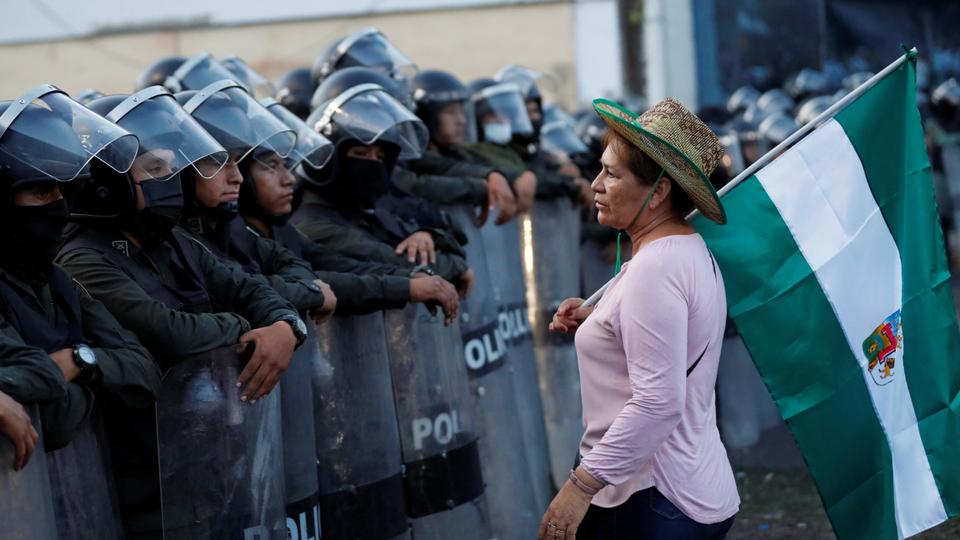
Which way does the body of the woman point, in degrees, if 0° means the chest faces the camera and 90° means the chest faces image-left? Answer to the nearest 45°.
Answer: approximately 90°

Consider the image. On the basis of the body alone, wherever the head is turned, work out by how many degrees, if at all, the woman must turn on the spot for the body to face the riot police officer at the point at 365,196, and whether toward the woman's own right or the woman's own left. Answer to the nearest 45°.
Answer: approximately 45° to the woman's own right

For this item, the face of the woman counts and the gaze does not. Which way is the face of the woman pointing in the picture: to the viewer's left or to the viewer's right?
to the viewer's left

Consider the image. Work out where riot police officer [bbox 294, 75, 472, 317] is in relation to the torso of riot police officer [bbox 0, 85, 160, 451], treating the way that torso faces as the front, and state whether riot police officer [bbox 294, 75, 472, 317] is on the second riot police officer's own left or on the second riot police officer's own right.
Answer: on the second riot police officer's own left

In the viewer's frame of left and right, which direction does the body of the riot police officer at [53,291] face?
facing the viewer and to the right of the viewer

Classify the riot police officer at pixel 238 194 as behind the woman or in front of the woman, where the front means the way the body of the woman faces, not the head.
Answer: in front

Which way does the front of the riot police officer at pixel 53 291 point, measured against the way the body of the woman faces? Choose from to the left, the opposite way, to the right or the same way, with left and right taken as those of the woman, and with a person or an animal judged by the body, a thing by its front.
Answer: the opposite way

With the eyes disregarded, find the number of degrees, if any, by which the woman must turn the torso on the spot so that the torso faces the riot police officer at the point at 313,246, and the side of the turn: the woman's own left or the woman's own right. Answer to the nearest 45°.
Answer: approximately 45° to the woman's own right

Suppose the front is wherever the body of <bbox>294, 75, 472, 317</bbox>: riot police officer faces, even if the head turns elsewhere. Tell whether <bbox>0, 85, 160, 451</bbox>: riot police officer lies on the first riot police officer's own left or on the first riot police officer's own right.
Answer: on the first riot police officer's own right

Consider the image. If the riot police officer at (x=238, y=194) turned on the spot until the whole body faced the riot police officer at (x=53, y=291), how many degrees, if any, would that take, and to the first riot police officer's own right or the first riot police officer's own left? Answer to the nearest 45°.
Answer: approximately 90° to the first riot police officer's own right

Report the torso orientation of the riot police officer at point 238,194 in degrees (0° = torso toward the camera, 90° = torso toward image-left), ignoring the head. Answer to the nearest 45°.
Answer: approximately 315°

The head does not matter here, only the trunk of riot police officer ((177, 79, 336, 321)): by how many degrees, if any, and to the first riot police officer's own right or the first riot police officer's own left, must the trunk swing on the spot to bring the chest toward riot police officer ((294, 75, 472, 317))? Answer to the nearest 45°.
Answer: approximately 90° to the first riot police officer's own left

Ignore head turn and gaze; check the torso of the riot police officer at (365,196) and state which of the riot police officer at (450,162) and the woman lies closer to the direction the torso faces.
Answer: the woman

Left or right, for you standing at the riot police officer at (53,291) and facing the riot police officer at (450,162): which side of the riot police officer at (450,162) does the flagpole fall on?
right
